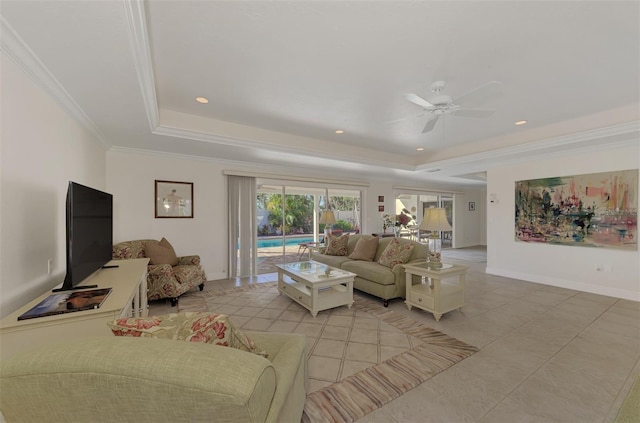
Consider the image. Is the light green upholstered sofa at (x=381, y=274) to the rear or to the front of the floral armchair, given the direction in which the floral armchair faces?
to the front

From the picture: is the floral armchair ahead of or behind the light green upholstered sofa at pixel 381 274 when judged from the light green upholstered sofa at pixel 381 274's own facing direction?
ahead

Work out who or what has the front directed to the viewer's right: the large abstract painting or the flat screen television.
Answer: the flat screen television

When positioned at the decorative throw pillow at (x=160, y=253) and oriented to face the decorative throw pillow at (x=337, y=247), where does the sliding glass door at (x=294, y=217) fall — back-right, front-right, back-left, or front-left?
front-left

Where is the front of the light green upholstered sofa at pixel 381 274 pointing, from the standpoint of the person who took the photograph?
facing the viewer and to the left of the viewer

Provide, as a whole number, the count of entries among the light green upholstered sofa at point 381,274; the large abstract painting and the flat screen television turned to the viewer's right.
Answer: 1

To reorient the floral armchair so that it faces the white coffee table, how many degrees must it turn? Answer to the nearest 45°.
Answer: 0° — it already faces it

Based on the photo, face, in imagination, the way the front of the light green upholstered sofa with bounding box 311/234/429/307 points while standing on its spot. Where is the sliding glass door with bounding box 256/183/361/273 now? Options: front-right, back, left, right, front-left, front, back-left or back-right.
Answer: right

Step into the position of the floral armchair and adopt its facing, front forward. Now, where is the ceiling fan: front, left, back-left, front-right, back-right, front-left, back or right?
front

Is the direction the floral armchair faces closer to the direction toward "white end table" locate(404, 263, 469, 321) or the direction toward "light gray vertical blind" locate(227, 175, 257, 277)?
the white end table

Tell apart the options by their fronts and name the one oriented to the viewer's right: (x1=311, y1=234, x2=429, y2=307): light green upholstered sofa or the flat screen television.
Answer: the flat screen television

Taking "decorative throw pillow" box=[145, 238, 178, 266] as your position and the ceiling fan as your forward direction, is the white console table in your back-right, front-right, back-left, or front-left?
front-right

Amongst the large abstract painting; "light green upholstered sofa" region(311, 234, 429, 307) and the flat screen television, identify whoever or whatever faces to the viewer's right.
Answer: the flat screen television

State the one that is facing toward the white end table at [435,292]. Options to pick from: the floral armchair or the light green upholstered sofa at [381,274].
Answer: the floral armchair

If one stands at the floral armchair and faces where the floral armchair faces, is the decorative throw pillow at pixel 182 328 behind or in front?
in front

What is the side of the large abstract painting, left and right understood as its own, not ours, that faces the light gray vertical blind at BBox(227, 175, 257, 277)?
front

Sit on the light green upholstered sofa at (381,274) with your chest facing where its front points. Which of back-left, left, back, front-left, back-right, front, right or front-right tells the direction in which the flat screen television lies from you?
front

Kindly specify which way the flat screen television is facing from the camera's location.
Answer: facing to the right of the viewer

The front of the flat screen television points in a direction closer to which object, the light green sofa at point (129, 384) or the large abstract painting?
the large abstract painting

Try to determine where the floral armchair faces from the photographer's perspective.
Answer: facing the viewer and to the right of the viewer

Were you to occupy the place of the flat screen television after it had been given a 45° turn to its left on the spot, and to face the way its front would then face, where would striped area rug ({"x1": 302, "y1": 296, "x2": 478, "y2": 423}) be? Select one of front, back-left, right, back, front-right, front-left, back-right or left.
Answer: right
